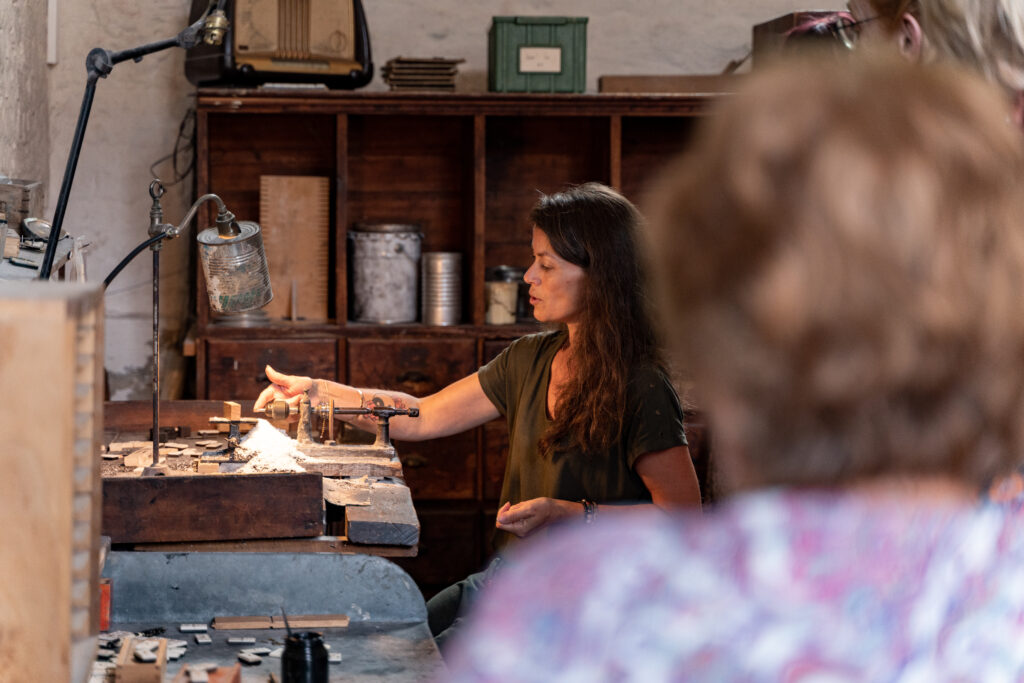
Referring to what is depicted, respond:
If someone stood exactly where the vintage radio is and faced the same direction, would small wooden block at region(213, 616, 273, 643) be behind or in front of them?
in front

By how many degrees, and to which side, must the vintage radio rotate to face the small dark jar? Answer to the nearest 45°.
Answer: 0° — it already faces it

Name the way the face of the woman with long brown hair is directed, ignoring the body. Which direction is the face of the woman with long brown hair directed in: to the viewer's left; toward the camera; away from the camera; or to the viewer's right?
to the viewer's left

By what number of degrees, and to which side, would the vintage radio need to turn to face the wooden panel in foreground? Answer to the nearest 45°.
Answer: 0° — it already faces it

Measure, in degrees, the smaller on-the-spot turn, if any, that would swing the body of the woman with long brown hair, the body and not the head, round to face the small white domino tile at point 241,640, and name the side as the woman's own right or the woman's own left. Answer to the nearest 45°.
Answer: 0° — they already face it

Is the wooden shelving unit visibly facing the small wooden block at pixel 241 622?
yes

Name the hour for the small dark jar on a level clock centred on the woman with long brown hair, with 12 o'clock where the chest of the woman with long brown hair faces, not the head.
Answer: The small dark jar is roughly at 11 o'clock from the woman with long brown hair.

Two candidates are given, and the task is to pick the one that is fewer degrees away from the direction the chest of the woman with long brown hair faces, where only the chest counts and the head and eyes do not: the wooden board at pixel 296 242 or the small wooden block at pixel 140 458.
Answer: the small wooden block

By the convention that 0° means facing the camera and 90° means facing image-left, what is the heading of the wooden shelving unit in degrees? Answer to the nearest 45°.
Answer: approximately 0°

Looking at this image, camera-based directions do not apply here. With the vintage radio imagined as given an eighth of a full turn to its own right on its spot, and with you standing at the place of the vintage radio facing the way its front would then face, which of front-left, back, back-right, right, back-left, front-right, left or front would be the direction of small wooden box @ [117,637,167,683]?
front-left

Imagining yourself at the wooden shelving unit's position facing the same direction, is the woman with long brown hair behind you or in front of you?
in front

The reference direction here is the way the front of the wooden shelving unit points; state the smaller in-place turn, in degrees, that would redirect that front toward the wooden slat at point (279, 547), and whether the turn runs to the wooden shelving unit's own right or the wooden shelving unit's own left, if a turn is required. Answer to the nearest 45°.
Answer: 0° — it already faces it

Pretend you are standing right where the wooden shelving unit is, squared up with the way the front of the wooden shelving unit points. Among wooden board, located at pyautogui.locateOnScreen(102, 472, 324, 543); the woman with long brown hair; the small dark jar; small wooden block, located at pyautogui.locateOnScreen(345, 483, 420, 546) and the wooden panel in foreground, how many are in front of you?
5

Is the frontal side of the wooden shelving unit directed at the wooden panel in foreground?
yes
